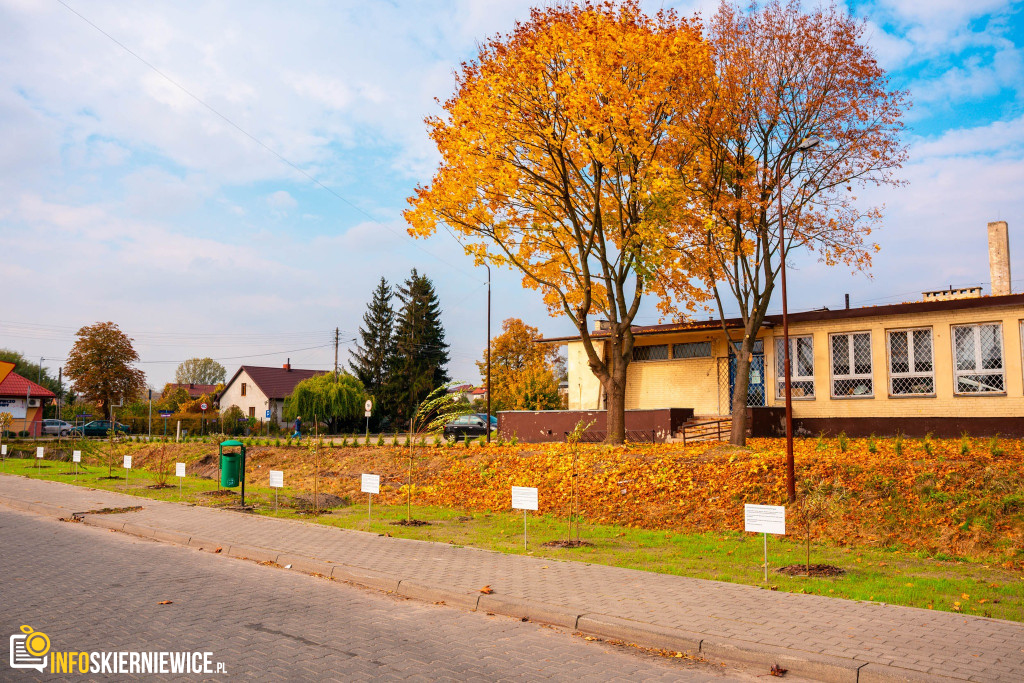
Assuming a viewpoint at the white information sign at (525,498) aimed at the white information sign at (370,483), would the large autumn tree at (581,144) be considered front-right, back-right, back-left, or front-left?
front-right

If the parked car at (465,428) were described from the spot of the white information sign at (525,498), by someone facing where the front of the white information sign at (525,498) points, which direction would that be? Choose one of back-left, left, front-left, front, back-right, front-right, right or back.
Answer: back

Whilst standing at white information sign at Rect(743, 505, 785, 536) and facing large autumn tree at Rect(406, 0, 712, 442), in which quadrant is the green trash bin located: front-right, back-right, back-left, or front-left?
front-left

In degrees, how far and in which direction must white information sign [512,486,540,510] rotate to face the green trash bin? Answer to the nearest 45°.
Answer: approximately 135° to its right

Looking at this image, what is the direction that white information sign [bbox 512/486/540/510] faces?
toward the camera

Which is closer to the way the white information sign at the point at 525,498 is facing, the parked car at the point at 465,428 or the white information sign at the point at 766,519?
the white information sign

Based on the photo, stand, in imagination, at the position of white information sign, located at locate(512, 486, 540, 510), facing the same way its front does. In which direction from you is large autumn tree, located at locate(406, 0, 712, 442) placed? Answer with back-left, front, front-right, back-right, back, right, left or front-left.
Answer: back

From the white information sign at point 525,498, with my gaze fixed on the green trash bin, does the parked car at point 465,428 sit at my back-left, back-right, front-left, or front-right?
front-right

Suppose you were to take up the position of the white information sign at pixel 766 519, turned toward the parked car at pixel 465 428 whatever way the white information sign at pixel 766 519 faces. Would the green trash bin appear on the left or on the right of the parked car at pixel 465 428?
left

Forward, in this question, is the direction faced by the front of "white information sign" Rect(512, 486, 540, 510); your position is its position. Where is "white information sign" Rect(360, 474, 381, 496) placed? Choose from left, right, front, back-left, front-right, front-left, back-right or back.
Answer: back-right
